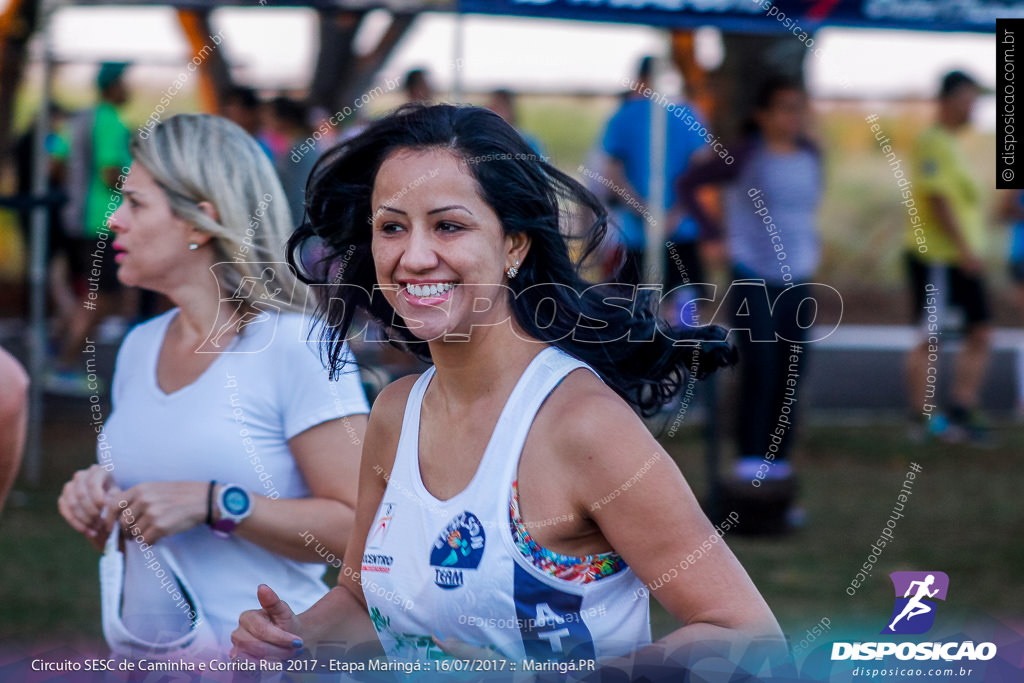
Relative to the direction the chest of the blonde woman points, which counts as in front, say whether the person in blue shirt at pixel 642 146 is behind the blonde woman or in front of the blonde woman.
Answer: behind

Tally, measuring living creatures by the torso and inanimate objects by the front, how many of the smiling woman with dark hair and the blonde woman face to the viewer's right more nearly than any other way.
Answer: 0

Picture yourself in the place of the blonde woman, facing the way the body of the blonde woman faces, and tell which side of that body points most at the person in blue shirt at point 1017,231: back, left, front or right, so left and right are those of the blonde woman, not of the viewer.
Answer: back

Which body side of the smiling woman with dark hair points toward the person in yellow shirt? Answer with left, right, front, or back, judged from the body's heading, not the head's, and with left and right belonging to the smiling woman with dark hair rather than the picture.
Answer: back

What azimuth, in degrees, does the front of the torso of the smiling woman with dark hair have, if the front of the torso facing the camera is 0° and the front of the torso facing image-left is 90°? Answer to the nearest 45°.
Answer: approximately 45°

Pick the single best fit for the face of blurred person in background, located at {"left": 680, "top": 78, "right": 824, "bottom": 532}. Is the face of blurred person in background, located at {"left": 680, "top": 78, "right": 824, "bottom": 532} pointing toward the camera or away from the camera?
toward the camera

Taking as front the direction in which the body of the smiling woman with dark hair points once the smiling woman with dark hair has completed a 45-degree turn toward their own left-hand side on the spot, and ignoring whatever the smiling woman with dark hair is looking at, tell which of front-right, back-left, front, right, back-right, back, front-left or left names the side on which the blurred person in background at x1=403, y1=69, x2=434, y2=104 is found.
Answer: back

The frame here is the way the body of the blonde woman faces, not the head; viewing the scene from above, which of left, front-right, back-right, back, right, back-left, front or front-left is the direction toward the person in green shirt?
back-right

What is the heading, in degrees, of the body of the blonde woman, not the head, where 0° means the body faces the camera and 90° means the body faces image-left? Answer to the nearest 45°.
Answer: approximately 45°

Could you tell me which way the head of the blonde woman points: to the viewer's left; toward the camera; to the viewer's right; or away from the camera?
to the viewer's left

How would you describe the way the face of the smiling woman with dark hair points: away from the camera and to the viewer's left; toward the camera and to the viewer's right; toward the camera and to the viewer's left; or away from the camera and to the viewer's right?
toward the camera and to the viewer's left

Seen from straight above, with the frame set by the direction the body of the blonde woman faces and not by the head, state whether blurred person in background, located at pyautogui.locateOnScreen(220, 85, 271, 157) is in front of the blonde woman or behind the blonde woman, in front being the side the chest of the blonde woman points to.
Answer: behind
